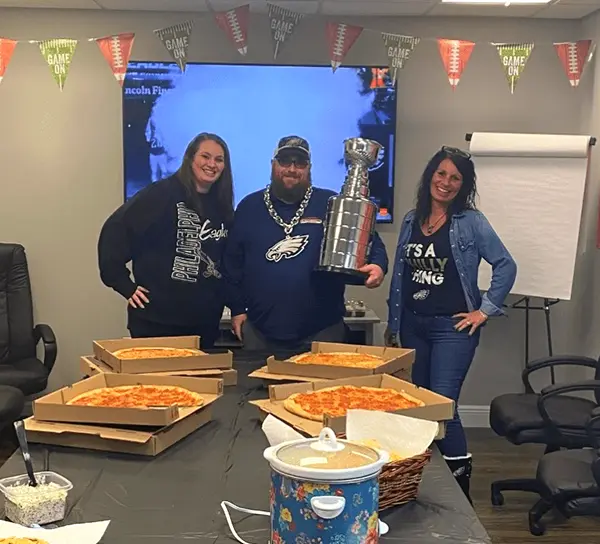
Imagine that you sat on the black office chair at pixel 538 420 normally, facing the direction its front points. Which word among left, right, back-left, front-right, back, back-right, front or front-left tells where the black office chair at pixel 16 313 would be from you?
front

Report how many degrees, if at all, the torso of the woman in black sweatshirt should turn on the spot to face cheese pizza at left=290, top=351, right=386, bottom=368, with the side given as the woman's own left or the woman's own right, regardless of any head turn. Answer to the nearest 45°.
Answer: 0° — they already face it

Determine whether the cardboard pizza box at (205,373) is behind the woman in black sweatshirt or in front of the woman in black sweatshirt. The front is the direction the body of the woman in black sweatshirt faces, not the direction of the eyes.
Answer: in front

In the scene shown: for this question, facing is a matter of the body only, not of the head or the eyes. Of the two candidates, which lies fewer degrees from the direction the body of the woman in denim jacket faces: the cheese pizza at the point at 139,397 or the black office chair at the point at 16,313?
the cheese pizza

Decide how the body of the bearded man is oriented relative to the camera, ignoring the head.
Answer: toward the camera

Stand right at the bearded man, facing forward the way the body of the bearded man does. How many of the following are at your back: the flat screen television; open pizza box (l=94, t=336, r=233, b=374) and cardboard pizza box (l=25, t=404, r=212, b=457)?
1

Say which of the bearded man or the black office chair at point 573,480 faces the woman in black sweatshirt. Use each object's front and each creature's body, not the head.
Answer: the black office chair

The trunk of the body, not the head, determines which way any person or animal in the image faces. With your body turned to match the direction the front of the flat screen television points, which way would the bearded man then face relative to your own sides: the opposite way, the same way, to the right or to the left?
the same way

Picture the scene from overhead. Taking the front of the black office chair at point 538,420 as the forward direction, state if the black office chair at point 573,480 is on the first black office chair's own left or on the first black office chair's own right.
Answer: on the first black office chair's own left

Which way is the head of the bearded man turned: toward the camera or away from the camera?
toward the camera

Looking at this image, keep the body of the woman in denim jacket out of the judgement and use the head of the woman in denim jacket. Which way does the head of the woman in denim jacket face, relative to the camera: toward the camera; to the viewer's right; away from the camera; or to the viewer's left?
toward the camera

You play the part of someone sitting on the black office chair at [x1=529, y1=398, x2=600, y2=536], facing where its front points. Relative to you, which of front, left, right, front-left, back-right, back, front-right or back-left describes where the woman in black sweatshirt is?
front

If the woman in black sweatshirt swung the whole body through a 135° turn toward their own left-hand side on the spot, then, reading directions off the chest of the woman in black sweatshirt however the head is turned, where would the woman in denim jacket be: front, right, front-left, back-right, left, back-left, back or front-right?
right

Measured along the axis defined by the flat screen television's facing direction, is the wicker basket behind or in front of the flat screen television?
in front

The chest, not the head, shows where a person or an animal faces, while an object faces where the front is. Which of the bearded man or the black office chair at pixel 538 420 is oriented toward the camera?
the bearded man

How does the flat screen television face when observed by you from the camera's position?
facing the viewer

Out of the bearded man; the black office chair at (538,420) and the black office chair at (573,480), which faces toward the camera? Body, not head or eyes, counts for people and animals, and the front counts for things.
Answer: the bearded man

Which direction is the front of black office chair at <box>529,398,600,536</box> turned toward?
to the viewer's left
